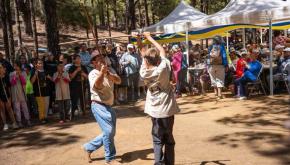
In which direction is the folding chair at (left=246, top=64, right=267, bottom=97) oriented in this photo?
to the viewer's left

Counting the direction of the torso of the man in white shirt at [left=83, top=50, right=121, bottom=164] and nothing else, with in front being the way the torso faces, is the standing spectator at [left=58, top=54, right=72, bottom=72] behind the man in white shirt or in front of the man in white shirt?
behind

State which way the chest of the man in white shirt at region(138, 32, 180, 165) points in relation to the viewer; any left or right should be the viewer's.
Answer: facing away from the viewer and to the left of the viewer

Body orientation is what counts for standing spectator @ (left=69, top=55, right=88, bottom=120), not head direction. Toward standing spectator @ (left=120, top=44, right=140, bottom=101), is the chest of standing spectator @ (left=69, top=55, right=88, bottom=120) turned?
no

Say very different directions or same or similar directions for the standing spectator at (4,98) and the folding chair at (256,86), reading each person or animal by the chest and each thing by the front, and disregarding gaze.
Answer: very different directions

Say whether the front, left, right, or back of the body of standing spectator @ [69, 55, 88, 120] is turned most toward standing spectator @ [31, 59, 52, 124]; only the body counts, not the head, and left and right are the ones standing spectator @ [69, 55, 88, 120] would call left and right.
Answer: right

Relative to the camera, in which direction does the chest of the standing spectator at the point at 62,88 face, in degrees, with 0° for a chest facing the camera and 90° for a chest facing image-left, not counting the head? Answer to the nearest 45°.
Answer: approximately 0°

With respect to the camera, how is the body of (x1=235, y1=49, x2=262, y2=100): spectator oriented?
to the viewer's left

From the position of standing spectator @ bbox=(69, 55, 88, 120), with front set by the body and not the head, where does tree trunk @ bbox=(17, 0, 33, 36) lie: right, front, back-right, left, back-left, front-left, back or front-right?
back

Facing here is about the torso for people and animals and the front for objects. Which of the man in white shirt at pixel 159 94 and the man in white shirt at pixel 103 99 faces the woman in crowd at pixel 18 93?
the man in white shirt at pixel 159 94

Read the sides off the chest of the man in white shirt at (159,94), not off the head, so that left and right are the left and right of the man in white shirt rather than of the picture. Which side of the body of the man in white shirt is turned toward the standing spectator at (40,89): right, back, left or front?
front

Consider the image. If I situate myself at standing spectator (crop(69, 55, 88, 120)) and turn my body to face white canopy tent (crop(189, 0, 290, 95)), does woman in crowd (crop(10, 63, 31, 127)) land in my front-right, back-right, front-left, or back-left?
back-left

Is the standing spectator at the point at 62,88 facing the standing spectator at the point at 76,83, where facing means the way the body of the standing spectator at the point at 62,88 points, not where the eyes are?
no

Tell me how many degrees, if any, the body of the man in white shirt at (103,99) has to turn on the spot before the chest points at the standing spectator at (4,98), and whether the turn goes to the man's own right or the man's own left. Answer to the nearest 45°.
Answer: approximately 180°
